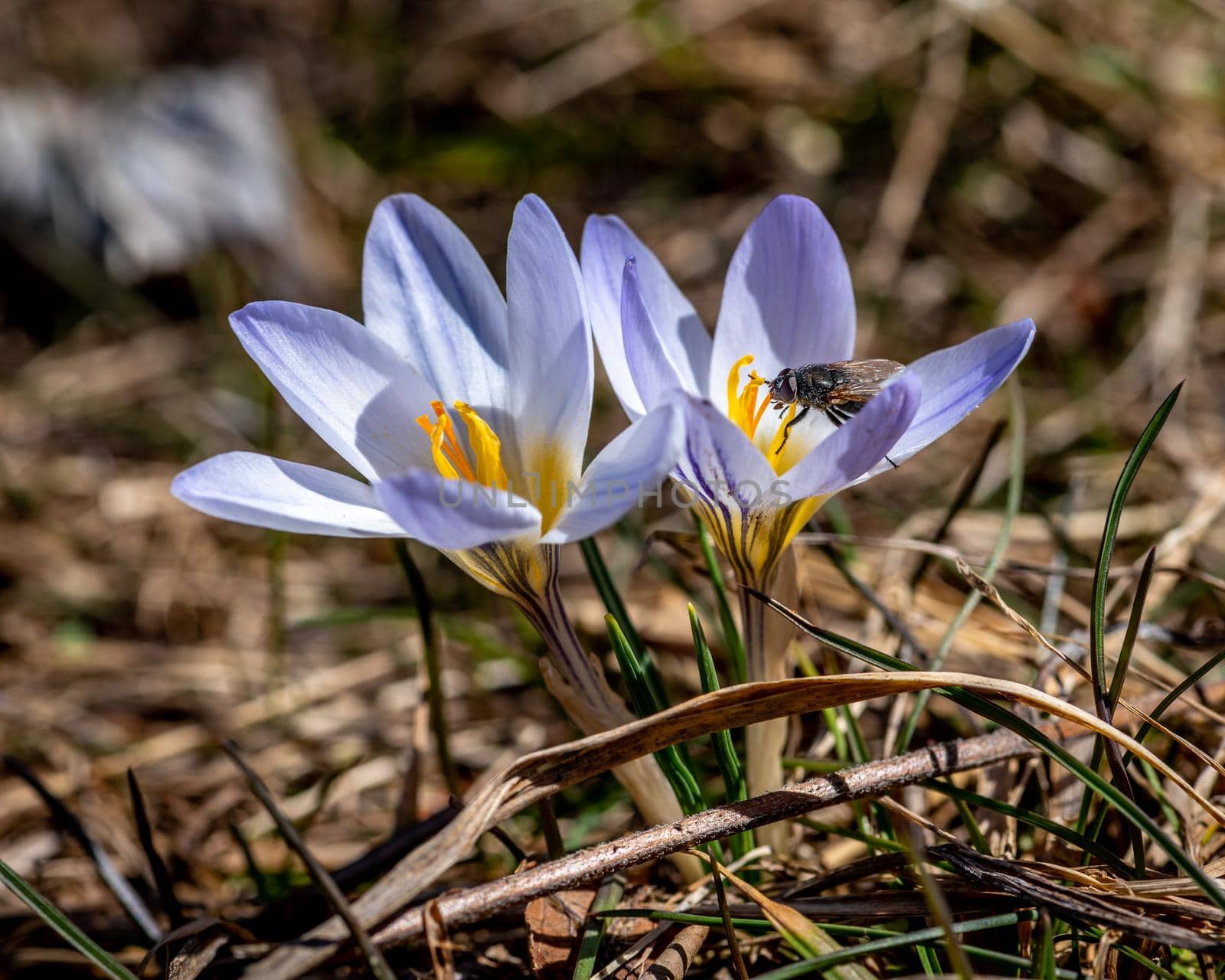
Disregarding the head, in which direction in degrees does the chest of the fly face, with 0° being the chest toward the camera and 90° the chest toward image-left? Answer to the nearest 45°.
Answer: approximately 90°
